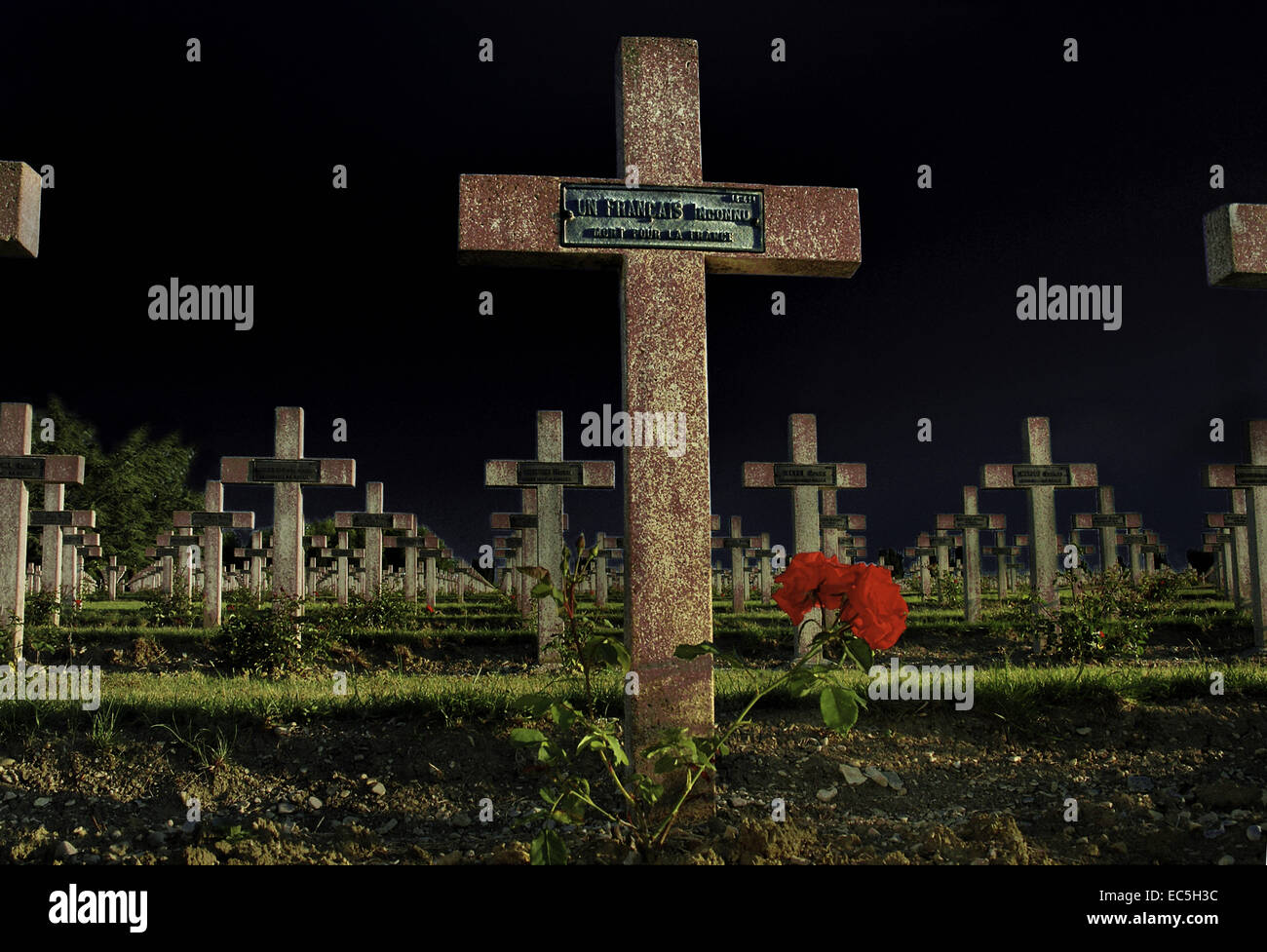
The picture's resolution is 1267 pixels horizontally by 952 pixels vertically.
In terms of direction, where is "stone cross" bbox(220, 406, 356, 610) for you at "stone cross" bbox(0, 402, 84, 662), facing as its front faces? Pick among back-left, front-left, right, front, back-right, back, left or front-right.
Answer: left

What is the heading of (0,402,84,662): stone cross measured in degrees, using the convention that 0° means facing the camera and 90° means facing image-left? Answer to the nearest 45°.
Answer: approximately 0°

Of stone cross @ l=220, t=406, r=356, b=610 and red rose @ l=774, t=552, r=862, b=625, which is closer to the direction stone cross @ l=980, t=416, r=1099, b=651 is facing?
the red rose

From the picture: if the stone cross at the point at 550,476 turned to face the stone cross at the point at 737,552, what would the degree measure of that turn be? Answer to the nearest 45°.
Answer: approximately 180°

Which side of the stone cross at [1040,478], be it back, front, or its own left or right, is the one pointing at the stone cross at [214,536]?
right

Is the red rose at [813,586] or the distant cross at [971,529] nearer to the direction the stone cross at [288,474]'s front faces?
the red rose

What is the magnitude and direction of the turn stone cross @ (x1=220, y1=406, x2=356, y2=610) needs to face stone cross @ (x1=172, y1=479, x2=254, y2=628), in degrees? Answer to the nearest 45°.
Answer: approximately 180°
